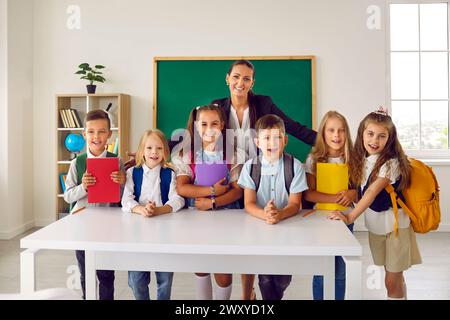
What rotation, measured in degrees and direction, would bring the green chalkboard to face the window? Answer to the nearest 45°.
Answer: approximately 90° to its left

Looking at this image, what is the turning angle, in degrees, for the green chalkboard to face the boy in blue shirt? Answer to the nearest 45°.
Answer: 0° — it already faces them

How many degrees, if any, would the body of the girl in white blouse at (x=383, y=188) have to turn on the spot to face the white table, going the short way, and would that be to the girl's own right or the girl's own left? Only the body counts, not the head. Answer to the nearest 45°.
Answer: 0° — they already face it

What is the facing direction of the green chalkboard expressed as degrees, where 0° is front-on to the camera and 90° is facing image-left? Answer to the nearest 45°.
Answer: approximately 0°

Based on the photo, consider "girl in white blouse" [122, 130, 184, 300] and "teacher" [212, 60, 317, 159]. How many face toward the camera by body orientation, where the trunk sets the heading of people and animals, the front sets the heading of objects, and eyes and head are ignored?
2

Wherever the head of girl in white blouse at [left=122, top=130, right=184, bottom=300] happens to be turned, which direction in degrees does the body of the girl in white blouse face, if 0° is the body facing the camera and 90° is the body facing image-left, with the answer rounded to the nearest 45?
approximately 0°

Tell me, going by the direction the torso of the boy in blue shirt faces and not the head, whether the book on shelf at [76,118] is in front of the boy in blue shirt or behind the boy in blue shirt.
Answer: behind
